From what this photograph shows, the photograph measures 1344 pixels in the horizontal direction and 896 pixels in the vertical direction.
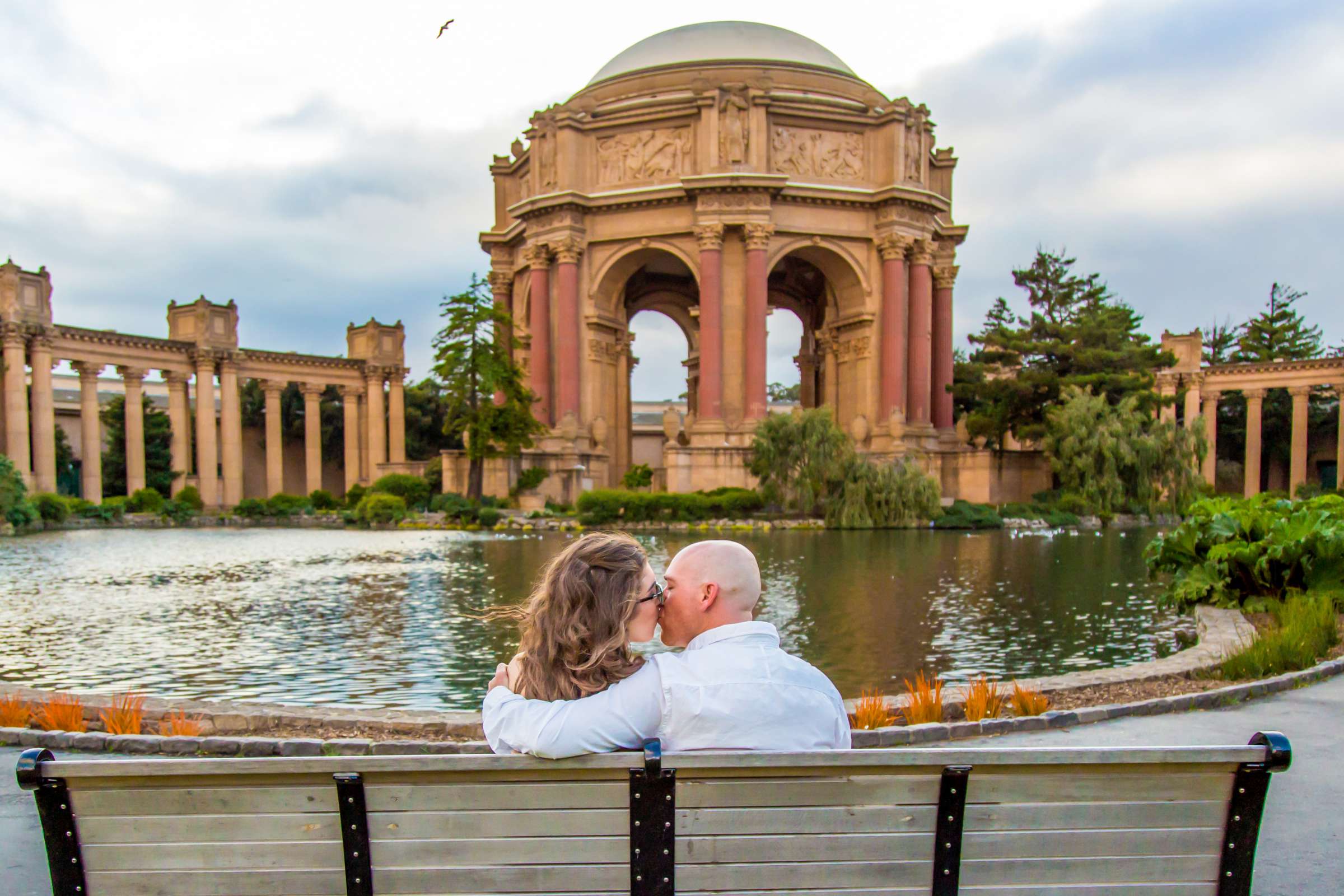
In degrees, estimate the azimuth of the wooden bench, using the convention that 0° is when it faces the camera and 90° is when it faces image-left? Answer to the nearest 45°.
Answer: approximately 180°

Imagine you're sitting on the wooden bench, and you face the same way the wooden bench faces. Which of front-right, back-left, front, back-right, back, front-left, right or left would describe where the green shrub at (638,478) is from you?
front

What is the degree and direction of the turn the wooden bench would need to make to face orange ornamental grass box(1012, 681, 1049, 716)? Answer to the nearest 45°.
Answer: approximately 45° to its right

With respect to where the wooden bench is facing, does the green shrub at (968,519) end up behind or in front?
in front

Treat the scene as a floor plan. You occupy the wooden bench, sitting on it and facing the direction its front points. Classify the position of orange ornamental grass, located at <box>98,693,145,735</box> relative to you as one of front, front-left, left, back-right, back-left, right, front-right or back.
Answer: front-left

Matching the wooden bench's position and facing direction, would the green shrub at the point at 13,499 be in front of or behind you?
in front

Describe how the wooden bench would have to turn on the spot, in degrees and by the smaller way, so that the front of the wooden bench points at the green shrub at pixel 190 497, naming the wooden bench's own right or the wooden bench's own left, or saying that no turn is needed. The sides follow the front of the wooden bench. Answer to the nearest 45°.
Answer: approximately 45° to the wooden bench's own left

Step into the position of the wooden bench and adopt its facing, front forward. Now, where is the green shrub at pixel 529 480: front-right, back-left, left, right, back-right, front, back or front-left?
front

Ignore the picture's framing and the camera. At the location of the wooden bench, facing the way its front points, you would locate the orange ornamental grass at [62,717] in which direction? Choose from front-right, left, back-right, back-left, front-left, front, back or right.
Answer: front-left

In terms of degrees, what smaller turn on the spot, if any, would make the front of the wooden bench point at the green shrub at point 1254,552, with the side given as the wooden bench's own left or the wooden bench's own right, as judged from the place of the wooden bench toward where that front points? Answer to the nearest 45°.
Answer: approximately 45° to the wooden bench's own right

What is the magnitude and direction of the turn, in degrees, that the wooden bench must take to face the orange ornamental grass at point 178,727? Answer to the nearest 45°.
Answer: approximately 45° to its left
